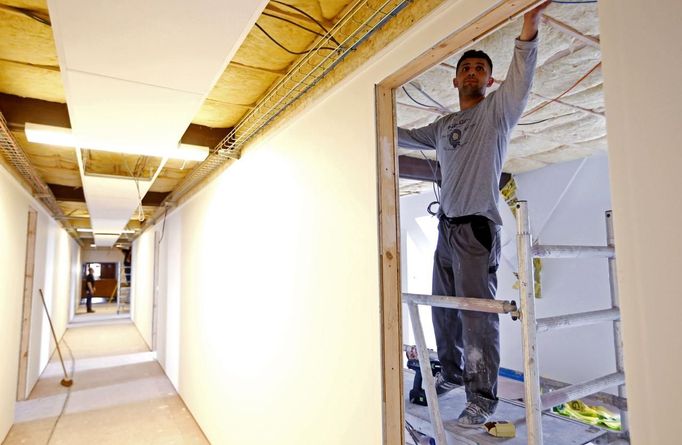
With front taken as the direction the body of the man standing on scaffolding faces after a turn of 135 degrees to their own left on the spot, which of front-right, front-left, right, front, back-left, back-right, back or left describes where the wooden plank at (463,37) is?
right

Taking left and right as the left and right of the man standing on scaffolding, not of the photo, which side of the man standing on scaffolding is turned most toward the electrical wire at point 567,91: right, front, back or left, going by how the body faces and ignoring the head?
back

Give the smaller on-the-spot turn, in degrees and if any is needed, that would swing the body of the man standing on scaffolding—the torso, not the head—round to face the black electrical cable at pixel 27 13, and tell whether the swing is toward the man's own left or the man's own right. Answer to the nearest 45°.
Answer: approximately 45° to the man's own right

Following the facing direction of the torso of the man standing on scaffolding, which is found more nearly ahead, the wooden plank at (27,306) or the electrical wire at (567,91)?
the wooden plank

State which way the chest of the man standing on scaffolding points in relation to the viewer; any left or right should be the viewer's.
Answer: facing the viewer and to the left of the viewer

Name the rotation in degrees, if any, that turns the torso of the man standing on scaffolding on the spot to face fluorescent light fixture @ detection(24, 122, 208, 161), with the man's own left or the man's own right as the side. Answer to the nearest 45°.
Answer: approximately 45° to the man's own right

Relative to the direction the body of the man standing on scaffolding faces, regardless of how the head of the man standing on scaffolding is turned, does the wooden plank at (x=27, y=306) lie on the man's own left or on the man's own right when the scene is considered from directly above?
on the man's own right

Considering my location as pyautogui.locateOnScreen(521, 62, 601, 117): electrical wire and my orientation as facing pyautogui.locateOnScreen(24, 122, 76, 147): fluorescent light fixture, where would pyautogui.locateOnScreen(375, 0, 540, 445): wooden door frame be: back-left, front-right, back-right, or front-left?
front-left
